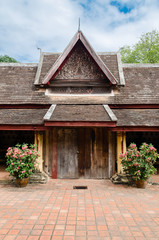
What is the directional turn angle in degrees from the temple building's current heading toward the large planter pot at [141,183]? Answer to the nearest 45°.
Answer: approximately 45° to its left

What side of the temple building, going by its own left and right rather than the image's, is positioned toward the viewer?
front

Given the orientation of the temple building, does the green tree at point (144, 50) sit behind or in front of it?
behind

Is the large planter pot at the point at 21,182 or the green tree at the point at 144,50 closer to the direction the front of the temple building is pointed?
the large planter pot

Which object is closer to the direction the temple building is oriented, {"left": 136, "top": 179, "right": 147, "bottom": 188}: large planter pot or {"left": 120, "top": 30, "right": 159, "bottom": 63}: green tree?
the large planter pot
